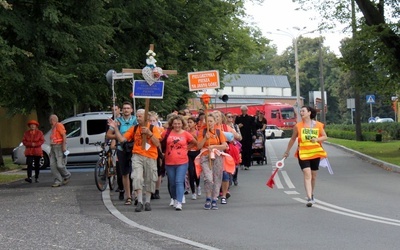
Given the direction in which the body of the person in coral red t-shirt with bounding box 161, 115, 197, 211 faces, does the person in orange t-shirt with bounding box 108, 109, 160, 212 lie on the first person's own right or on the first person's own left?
on the first person's own right

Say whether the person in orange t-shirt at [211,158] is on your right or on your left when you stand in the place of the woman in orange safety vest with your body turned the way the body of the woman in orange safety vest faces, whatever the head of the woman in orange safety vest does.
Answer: on your right

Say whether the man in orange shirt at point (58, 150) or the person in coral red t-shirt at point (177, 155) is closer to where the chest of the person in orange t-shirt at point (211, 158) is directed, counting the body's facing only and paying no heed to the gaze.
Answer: the person in coral red t-shirt

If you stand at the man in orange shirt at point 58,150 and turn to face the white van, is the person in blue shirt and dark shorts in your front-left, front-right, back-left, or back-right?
back-right

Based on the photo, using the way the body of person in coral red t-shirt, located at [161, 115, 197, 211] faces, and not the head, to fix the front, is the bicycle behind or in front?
behind

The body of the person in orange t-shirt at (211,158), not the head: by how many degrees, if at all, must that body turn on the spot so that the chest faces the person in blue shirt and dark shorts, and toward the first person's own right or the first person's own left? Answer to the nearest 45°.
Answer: approximately 90° to the first person's own right
